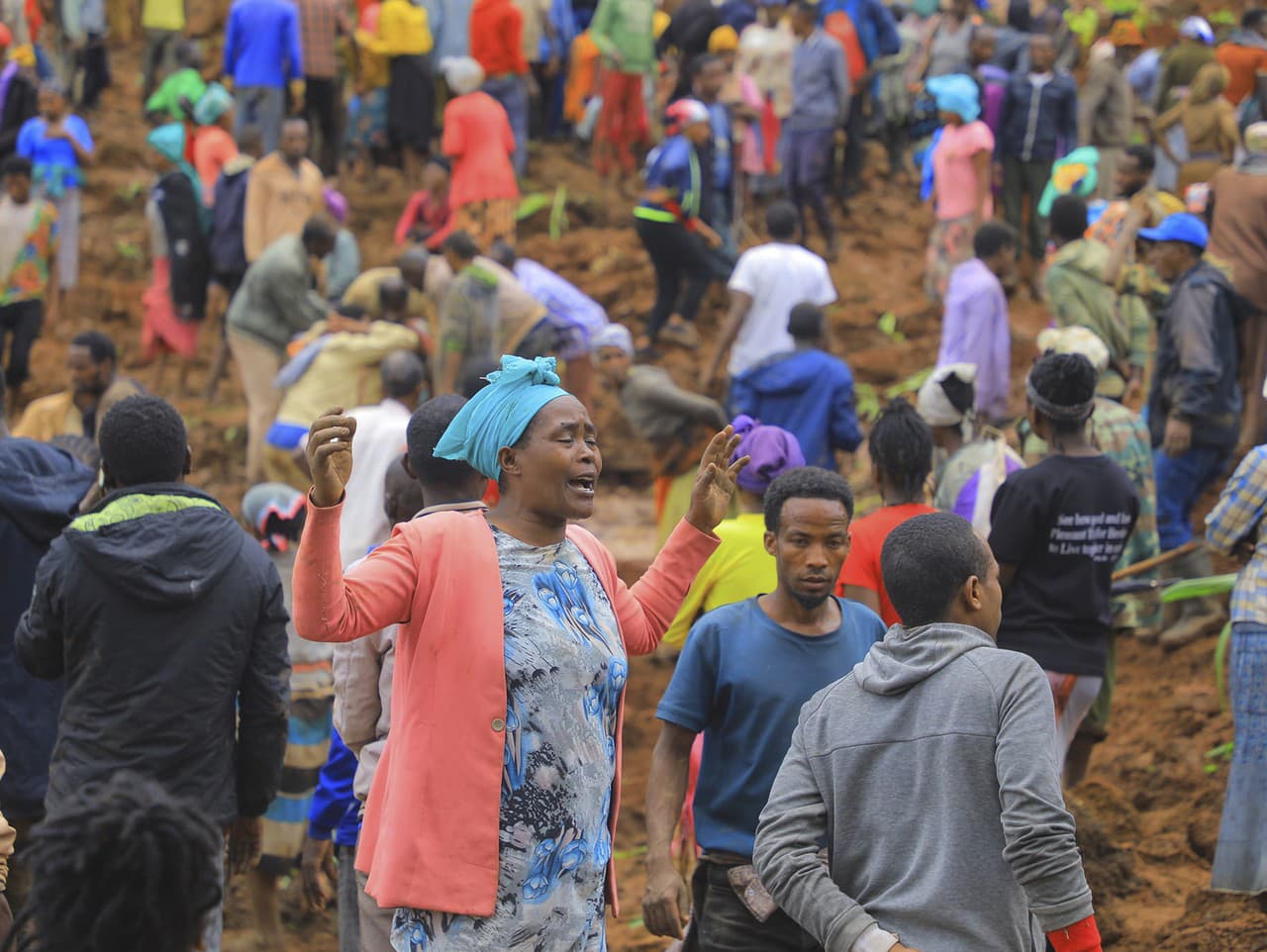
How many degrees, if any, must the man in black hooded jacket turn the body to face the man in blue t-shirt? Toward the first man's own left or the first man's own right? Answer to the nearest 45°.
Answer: approximately 135° to the first man's own right

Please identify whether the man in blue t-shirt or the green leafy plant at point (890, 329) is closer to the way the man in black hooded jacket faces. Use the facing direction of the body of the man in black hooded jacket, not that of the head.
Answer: the green leafy plant

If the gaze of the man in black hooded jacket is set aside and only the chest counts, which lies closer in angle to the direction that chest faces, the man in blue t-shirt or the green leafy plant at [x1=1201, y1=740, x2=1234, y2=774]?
the green leafy plant

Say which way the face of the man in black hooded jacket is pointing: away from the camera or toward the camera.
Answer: away from the camera

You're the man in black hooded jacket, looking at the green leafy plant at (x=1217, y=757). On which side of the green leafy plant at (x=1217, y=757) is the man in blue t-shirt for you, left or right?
right

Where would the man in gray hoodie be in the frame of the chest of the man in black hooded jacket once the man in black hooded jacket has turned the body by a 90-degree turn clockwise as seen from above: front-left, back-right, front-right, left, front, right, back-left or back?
front-right

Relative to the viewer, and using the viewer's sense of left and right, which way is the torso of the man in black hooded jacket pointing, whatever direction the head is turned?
facing away from the viewer

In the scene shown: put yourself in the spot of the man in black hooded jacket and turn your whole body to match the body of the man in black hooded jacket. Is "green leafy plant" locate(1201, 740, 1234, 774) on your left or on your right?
on your right

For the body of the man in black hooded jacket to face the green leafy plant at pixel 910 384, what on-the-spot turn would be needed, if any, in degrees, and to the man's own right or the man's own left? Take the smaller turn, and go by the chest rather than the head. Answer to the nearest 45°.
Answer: approximately 45° to the man's own right

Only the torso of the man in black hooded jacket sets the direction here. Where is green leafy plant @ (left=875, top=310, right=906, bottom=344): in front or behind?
in front

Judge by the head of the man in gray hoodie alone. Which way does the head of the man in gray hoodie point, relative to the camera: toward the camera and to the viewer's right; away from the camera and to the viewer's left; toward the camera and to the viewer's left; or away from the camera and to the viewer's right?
away from the camera and to the viewer's right
